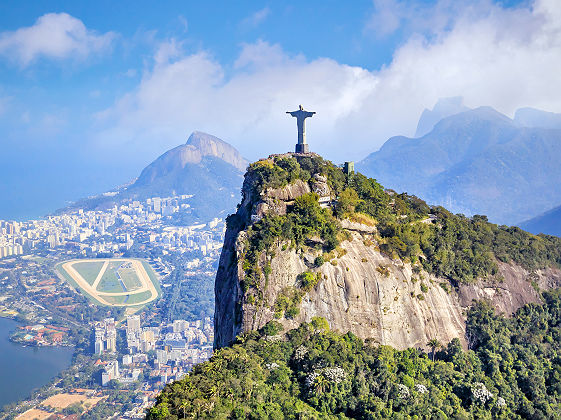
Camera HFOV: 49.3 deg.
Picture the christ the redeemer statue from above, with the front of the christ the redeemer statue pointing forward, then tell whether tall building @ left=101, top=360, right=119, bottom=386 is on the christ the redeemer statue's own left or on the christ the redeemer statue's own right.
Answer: on the christ the redeemer statue's own right

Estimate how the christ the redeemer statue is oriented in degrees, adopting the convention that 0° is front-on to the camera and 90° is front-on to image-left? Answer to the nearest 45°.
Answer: approximately 45°
